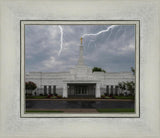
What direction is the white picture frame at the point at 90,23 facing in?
toward the camera
